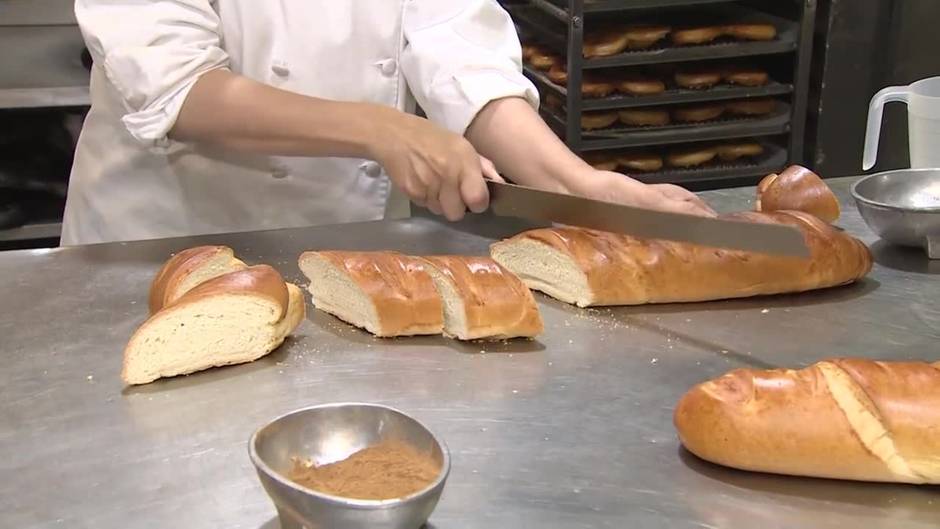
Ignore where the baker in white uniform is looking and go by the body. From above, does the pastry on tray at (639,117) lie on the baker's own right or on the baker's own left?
on the baker's own left

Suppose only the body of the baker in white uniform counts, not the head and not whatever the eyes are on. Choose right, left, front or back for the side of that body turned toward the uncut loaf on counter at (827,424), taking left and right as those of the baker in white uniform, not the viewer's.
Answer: front

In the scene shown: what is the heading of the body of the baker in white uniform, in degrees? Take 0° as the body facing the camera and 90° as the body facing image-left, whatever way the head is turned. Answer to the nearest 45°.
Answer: approximately 315°

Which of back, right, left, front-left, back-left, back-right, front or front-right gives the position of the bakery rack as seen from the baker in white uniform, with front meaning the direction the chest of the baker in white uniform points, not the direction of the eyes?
left

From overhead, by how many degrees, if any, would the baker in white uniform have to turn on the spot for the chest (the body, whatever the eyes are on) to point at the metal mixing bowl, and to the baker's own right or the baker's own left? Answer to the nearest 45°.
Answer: approximately 45° to the baker's own left

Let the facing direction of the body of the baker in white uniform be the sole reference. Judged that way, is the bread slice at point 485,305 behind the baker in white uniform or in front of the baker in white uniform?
in front

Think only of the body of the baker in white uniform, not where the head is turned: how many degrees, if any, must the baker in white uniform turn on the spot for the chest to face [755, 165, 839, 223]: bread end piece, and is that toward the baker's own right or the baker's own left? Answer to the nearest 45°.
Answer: approximately 45° to the baker's own left

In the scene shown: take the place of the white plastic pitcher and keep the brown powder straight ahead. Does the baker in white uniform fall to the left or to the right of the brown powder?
right

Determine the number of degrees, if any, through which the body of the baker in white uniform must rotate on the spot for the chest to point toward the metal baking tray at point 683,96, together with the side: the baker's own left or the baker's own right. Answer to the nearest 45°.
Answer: approximately 90° to the baker's own left

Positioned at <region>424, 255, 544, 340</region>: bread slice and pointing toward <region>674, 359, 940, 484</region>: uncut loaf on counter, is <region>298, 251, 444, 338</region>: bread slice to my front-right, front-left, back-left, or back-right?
back-right

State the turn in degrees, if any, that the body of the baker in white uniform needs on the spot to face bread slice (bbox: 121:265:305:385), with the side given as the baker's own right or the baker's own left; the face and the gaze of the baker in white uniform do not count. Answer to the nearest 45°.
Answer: approximately 45° to the baker's own right

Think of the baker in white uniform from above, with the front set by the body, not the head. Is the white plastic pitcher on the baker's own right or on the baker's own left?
on the baker's own left

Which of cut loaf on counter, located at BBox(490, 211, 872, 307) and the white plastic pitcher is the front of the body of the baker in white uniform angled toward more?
the cut loaf on counter
